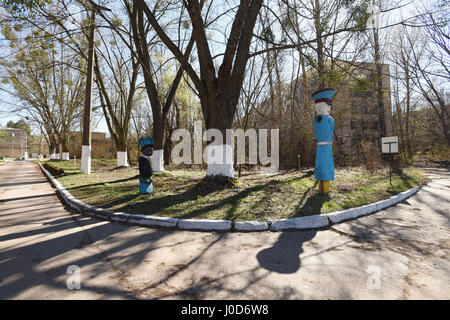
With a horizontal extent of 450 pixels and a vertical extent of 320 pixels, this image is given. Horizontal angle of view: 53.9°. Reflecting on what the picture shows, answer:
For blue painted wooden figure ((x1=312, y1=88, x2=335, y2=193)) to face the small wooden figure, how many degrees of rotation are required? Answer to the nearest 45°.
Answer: approximately 45° to its right

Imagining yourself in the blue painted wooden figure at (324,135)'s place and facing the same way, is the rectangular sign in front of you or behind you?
behind

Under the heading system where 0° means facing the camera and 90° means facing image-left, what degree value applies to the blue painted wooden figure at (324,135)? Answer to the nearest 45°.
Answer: approximately 45°

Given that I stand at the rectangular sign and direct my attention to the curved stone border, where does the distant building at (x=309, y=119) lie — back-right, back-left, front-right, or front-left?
back-right

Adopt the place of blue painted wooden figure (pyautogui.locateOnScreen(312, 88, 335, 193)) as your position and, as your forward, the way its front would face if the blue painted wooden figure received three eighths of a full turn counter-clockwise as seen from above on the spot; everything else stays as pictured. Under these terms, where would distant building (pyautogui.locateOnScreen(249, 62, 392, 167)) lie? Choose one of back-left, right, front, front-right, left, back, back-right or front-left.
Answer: left

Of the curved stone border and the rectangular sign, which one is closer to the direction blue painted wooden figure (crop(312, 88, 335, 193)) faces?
the curved stone border
